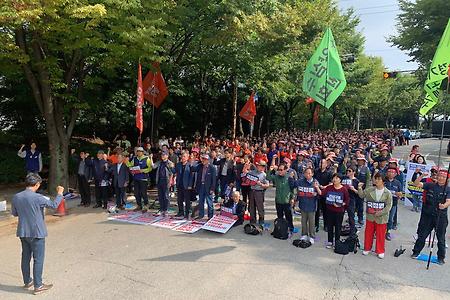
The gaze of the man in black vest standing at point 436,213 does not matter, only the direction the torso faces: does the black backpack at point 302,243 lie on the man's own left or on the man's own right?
on the man's own right

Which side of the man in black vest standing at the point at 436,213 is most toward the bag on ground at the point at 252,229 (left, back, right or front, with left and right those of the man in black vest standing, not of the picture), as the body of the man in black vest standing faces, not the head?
right

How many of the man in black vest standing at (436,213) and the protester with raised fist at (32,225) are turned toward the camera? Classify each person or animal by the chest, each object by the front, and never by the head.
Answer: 1

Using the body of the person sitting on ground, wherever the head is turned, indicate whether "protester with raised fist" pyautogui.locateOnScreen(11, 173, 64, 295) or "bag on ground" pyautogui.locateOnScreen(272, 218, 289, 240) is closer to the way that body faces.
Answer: the protester with raised fist

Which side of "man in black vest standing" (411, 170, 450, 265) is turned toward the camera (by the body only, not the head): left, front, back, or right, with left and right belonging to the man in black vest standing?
front

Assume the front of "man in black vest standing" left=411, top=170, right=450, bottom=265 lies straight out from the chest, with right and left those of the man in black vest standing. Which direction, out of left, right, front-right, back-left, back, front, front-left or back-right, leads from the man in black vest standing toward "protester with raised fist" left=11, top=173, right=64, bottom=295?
front-right

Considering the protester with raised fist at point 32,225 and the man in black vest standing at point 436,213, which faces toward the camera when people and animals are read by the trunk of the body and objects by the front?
the man in black vest standing

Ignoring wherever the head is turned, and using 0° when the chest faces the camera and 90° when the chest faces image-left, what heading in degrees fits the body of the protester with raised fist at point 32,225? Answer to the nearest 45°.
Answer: approximately 225°

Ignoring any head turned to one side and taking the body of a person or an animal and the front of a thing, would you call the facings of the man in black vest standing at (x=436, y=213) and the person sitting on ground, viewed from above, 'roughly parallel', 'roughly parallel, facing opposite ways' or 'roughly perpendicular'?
roughly parallel

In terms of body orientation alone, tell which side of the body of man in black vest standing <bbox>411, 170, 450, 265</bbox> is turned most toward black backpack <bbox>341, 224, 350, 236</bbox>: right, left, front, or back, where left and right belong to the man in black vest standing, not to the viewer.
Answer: right

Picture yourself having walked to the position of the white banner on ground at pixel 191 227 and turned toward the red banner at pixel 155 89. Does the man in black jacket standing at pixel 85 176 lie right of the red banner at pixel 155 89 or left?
left

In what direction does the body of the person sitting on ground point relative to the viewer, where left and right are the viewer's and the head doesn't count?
facing the viewer and to the left of the viewer

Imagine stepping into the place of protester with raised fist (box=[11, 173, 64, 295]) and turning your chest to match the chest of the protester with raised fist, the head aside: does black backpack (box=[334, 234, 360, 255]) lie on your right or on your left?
on your right

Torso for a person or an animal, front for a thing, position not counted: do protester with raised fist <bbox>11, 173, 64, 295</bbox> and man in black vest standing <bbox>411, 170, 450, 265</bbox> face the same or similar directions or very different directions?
very different directions

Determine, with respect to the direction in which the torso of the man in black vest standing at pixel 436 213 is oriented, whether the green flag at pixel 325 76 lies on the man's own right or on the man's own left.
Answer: on the man's own right
